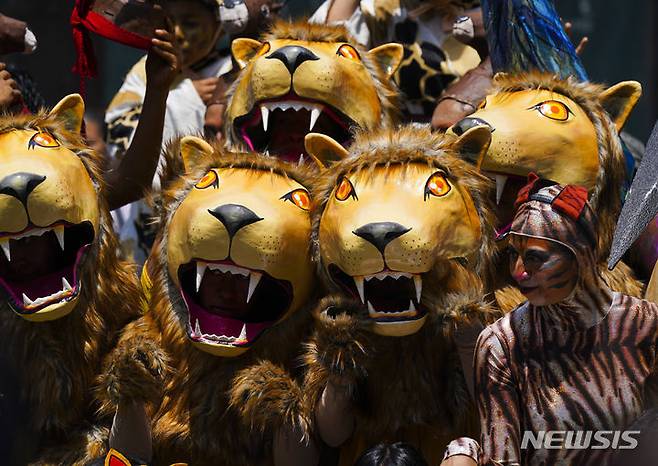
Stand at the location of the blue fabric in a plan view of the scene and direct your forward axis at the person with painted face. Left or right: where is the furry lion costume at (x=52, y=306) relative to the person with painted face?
right

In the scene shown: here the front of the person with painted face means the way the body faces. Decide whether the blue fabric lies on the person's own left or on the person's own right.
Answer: on the person's own right

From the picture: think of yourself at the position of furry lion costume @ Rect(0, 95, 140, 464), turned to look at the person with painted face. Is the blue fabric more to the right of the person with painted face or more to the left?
left

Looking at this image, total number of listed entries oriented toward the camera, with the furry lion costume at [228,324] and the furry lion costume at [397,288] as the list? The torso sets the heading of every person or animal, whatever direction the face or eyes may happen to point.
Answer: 2

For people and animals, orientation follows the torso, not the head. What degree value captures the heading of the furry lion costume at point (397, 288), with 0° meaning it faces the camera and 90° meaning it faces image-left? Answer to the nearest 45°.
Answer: approximately 0°

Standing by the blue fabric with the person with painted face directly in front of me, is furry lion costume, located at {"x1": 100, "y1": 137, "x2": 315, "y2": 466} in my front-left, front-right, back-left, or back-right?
front-right

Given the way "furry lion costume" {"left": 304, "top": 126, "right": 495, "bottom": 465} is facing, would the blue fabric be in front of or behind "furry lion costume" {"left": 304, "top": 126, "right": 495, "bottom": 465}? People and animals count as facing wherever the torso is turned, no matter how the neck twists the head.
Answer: behind

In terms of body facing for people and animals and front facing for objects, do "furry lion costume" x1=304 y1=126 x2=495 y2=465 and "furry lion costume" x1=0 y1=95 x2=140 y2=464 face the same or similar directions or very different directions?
same or similar directions

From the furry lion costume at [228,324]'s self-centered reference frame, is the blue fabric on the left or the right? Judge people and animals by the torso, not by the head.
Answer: on its left

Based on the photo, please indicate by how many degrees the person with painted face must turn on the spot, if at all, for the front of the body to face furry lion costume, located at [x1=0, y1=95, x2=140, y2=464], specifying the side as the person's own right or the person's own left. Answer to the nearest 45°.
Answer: approximately 45° to the person's own right

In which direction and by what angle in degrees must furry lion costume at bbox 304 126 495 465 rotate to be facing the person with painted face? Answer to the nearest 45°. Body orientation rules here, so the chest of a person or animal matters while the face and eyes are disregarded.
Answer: approximately 45° to its left

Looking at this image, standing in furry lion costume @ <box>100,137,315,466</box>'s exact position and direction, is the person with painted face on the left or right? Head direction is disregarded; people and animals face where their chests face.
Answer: on its left

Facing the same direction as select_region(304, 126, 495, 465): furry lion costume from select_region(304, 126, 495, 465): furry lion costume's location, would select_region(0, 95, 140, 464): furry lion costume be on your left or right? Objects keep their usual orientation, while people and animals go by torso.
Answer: on your right

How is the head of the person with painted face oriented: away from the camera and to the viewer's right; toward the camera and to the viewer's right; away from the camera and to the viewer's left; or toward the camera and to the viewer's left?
toward the camera and to the viewer's left

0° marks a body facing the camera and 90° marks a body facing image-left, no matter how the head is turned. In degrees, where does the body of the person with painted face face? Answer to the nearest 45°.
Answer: approximately 45°

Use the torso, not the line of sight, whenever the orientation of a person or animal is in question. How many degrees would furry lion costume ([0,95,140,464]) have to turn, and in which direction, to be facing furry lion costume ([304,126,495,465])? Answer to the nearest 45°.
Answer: approximately 90° to its left

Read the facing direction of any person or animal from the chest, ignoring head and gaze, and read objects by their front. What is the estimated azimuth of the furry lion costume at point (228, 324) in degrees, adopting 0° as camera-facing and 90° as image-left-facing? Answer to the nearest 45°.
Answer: approximately 0°
